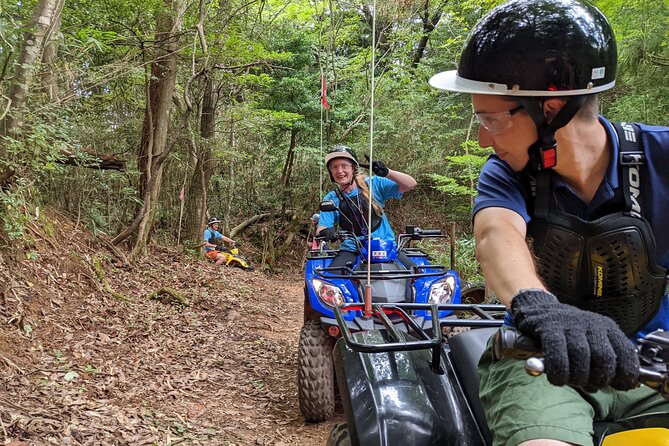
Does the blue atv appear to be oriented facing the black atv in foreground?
yes

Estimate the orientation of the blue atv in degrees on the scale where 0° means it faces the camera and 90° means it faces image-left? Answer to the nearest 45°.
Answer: approximately 0°
